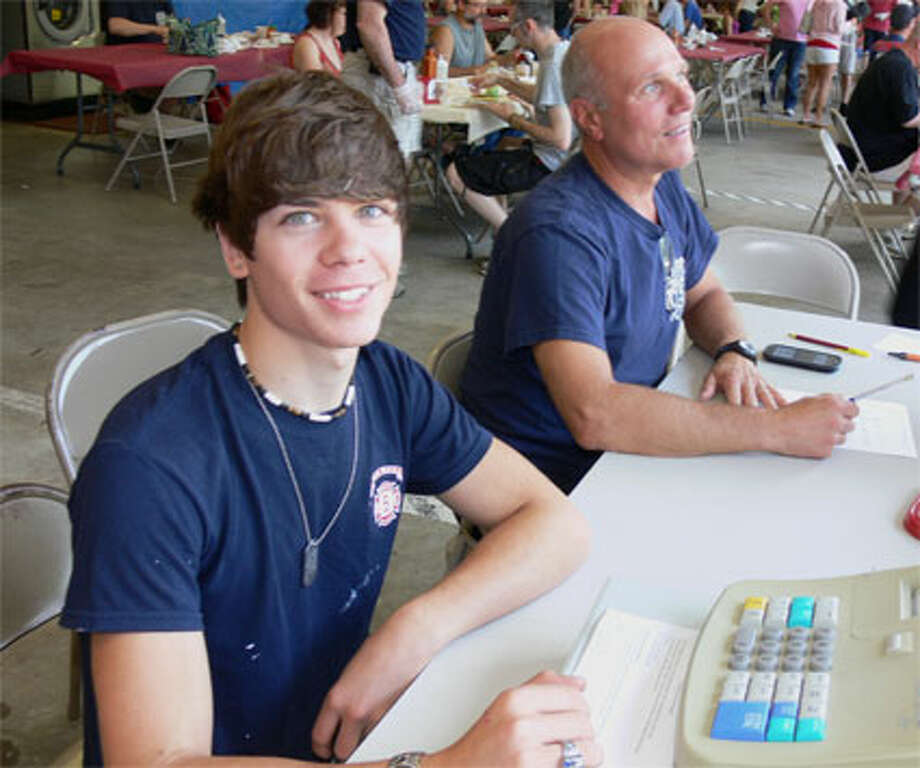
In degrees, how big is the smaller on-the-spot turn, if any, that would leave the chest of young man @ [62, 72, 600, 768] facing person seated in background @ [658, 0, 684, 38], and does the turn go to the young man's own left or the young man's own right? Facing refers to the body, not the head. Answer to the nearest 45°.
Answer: approximately 135° to the young man's own left

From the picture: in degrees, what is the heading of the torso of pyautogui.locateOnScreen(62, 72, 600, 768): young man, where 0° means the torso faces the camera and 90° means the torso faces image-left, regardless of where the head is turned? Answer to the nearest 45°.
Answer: approximately 315°

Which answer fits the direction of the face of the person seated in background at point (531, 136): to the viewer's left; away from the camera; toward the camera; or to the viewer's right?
to the viewer's left

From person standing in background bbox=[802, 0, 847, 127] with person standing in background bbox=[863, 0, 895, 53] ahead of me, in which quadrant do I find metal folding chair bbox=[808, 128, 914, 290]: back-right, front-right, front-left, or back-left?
back-right

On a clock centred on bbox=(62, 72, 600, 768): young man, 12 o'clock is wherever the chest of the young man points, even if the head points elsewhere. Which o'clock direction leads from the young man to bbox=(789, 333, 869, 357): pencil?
The pencil is roughly at 9 o'clock from the young man.

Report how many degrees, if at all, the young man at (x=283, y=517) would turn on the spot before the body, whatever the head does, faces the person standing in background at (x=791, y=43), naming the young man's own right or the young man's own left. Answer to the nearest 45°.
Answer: approximately 90° to the young man's own left

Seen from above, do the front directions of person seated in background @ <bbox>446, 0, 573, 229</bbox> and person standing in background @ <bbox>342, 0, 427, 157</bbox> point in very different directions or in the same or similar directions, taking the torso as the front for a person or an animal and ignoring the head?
very different directions

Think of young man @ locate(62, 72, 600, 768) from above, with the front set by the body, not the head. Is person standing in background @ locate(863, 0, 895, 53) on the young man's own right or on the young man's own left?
on the young man's own left

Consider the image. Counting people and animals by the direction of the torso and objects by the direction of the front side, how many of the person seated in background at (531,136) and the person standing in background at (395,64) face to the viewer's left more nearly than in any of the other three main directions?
1
